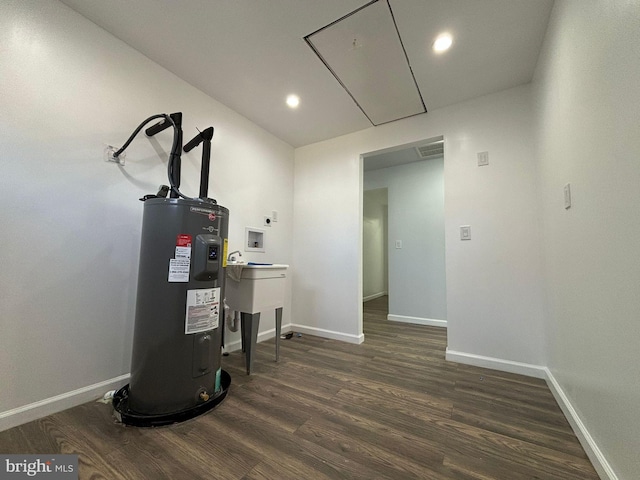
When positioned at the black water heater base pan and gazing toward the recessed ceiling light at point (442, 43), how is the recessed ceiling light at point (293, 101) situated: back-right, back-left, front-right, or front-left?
front-left

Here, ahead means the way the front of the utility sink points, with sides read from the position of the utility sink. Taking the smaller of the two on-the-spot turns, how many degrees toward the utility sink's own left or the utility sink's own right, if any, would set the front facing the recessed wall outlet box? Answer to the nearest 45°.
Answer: approximately 135° to the utility sink's own left

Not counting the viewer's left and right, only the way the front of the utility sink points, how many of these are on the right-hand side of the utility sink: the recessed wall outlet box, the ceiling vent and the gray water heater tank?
1

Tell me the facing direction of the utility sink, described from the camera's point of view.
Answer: facing the viewer and to the right of the viewer

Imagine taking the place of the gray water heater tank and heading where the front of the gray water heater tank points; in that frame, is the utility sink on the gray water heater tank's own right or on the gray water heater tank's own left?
on the gray water heater tank's own left

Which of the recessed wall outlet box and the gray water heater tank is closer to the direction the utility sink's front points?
the gray water heater tank

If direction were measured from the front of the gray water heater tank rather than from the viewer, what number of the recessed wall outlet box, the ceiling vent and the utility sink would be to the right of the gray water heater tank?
0

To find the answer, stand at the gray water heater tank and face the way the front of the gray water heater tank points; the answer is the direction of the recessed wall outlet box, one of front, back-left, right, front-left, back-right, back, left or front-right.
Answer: left

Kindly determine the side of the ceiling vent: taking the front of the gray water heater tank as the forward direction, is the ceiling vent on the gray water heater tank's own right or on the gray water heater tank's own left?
on the gray water heater tank's own left

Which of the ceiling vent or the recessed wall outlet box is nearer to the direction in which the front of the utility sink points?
the ceiling vent

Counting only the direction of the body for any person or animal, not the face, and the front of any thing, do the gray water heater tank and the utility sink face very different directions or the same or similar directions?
same or similar directions

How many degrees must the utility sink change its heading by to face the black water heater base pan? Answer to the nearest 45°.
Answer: approximately 90° to its right

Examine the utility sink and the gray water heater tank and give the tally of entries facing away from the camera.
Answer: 0
